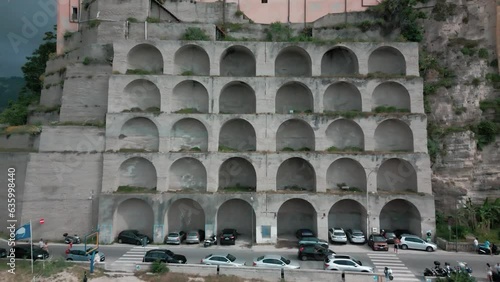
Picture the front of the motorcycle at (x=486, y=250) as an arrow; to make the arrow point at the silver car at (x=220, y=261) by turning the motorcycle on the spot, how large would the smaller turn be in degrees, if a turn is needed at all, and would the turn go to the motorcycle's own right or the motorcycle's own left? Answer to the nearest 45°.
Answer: approximately 45° to the motorcycle's own left

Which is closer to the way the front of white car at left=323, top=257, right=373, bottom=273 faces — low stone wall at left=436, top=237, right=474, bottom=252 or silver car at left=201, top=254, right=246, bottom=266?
the low stone wall

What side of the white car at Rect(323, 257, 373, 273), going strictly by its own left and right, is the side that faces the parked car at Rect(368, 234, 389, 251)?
left

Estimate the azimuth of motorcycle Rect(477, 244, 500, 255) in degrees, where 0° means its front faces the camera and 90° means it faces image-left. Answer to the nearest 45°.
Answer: approximately 90°

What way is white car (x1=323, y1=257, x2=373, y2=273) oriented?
to the viewer's right

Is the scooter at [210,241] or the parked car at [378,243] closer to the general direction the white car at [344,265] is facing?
the parked car

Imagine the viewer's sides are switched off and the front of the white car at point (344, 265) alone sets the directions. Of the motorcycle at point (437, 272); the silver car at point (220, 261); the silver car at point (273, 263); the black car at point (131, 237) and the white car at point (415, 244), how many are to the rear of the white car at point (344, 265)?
3
